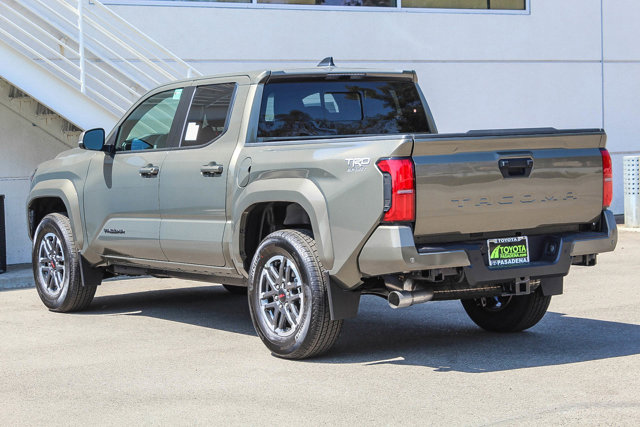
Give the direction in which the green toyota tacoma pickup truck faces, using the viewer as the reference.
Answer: facing away from the viewer and to the left of the viewer

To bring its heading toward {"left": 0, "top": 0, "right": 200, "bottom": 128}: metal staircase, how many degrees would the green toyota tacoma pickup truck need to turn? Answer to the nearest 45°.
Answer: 0° — it already faces it
